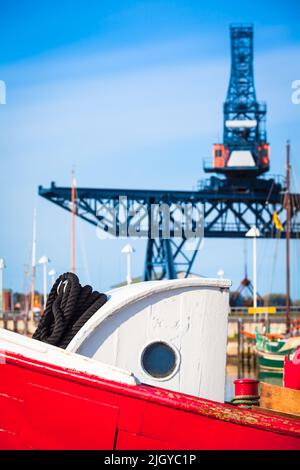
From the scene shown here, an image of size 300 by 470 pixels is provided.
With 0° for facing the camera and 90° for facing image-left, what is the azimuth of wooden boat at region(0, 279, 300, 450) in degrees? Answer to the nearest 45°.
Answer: approximately 90°

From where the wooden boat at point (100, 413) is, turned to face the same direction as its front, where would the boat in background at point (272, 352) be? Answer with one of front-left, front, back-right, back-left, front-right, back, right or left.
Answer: right
